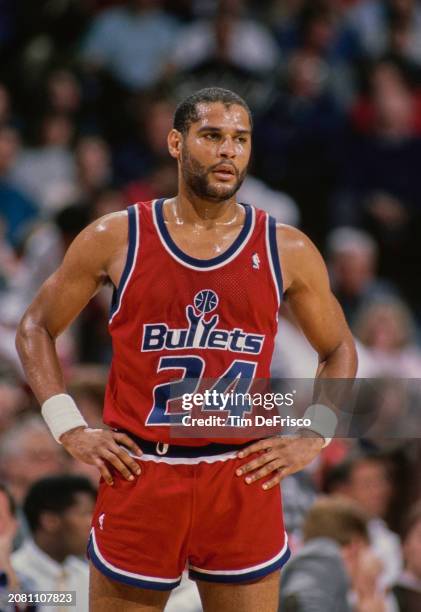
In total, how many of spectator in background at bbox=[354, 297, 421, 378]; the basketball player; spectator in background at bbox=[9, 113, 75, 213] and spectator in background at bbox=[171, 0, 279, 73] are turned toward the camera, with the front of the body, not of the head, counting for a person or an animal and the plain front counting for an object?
4

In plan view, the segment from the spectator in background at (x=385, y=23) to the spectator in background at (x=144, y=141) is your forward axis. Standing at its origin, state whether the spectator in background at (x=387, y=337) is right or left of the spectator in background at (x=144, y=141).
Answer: left

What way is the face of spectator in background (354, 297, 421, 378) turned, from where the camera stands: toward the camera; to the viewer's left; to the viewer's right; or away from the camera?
toward the camera

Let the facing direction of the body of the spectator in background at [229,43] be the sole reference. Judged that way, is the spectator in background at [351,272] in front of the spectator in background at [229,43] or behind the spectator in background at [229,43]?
in front

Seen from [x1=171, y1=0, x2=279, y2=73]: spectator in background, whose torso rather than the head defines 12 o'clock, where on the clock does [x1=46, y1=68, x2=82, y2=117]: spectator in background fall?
[x1=46, y1=68, x2=82, y2=117]: spectator in background is roughly at 2 o'clock from [x1=171, y1=0, x2=279, y2=73]: spectator in background.

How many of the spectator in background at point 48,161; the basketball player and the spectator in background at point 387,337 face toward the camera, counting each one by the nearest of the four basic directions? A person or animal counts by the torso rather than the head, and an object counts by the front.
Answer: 3

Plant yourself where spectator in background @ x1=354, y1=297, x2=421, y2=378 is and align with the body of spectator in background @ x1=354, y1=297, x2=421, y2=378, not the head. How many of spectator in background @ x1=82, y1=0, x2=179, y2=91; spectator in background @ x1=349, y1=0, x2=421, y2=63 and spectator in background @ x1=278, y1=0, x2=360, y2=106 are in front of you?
0

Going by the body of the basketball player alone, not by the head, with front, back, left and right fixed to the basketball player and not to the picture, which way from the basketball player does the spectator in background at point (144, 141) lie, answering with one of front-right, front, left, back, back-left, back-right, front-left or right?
back

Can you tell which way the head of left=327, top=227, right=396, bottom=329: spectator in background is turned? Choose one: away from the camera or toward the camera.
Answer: toward the camera

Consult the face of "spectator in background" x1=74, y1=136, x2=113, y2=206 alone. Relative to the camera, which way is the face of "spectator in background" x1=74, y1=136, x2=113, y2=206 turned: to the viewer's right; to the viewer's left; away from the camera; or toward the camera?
toward the camera

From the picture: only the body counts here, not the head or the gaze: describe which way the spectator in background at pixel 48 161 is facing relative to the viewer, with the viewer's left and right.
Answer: facing the viewer

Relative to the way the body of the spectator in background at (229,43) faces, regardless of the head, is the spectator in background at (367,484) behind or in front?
in front

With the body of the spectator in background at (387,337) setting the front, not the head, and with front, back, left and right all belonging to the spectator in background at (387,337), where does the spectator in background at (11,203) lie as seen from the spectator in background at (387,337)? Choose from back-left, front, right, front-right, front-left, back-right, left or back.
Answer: right

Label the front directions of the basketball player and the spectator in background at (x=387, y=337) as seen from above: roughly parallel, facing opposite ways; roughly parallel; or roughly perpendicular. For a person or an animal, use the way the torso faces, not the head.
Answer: roughly parallel

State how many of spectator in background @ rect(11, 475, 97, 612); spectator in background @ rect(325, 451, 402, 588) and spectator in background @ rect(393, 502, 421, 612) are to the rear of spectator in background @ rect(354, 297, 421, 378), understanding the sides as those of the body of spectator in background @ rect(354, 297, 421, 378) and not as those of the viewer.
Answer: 0

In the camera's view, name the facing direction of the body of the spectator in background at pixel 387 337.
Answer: toward the camera

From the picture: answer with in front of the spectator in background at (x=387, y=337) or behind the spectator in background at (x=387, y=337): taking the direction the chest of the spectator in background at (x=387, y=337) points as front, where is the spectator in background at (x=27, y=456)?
in front

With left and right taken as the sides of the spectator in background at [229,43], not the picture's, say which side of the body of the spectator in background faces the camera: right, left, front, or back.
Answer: front
